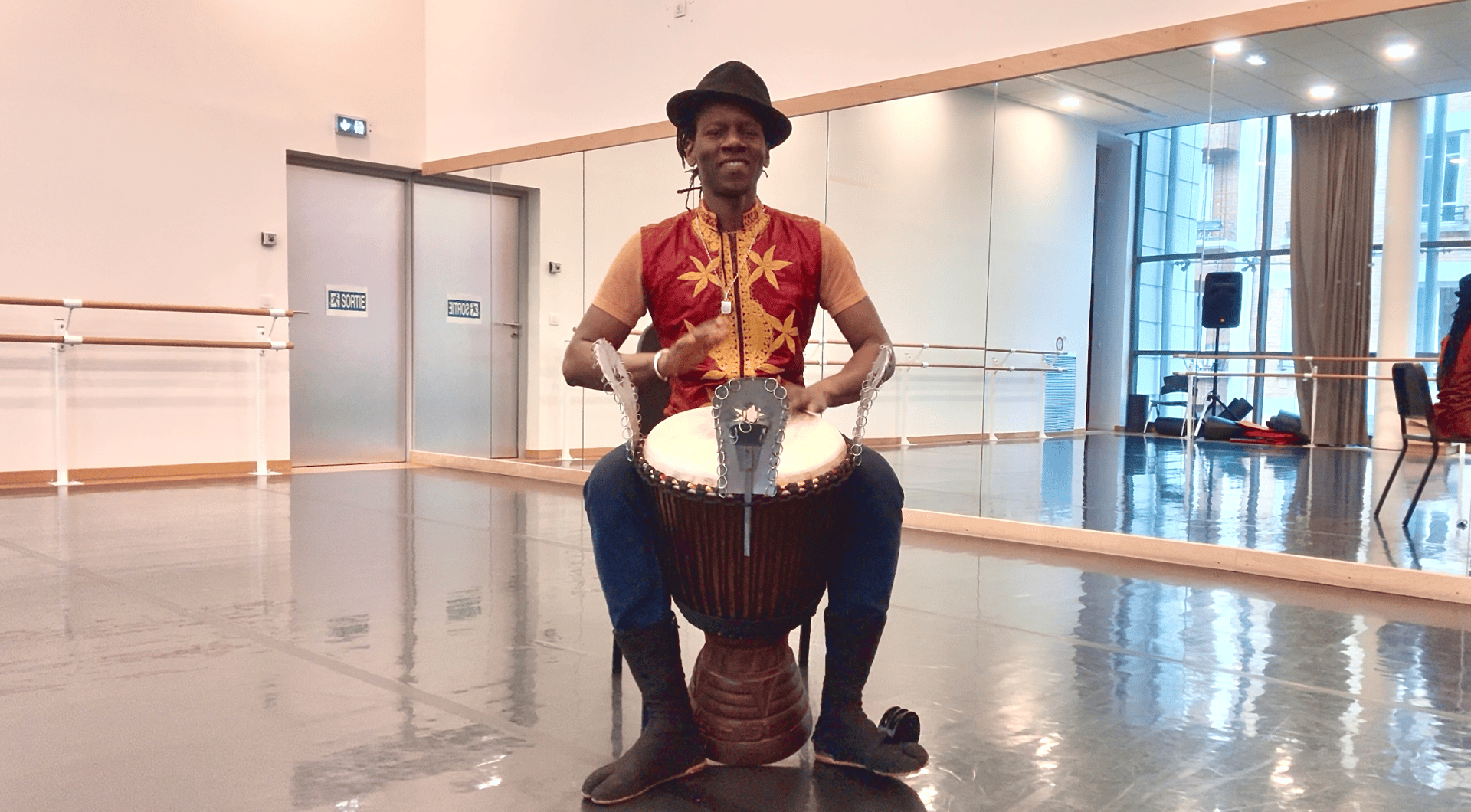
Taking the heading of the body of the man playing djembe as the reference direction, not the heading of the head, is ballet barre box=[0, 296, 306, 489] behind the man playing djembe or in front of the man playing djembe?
behind

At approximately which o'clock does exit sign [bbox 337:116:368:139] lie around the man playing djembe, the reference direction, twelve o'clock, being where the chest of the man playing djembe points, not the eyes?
The exit sign is roughly at 5 o'clock from the man playing djembe.

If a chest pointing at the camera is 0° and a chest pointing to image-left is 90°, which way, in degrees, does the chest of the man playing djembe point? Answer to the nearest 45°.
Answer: approximately 0°

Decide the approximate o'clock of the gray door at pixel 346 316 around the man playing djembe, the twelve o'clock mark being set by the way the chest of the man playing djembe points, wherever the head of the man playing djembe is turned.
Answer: The gray door is roughly at 5 o'clock from the man playing djembe.
